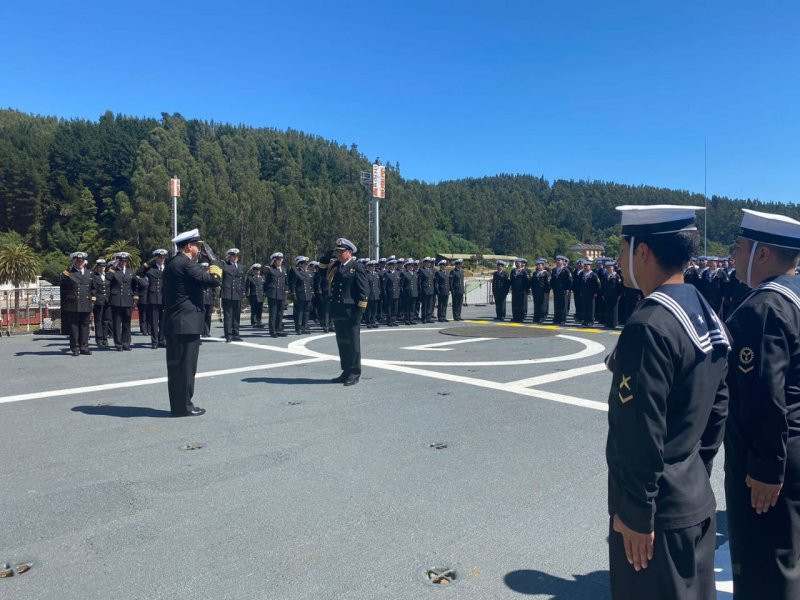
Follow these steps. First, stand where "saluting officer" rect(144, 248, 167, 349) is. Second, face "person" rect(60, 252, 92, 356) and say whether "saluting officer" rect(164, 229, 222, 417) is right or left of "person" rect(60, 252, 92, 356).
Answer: left

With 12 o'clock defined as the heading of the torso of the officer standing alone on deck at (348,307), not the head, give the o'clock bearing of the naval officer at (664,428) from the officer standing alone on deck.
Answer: The naval officer is roughly at 10 o'clock from the officer standing alone on deck.

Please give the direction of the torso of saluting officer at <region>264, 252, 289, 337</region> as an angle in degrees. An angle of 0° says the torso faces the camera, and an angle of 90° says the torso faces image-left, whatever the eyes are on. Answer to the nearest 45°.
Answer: approximately 315°

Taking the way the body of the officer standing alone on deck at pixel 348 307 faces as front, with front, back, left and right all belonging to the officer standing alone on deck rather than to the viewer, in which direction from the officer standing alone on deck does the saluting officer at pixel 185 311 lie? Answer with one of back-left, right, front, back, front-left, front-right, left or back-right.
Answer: front

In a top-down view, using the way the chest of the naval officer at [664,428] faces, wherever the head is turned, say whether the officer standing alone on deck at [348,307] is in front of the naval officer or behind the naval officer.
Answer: in front

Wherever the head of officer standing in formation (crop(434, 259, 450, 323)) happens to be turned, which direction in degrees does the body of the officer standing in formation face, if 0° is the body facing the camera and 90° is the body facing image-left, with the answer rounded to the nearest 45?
approximately 315°

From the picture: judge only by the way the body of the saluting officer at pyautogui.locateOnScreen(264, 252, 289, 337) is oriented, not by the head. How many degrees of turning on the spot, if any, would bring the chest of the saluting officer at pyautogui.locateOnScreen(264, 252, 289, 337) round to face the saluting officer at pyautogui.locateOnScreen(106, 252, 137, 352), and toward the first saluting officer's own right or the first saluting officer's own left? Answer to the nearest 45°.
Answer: approximately 90° to the first saluting officer's own right

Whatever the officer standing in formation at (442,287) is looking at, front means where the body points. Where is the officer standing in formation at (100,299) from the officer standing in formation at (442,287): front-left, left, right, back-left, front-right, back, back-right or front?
right

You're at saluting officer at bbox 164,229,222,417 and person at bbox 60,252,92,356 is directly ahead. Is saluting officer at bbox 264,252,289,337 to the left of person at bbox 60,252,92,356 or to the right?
right

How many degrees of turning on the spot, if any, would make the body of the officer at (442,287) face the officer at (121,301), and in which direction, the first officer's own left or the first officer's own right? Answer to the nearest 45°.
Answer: approximately 90° to the first officer's own right

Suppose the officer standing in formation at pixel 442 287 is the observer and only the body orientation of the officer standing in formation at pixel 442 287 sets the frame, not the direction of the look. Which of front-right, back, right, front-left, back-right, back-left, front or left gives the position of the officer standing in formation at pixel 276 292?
right

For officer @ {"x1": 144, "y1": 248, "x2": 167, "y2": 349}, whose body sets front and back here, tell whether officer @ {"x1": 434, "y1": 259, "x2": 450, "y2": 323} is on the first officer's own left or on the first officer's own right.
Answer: on the first officer's own left

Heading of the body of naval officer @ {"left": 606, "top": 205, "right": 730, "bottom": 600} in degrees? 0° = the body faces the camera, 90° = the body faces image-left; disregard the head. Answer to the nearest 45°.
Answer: approximately 135°

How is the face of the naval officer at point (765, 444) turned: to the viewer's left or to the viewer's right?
to the viewer's left

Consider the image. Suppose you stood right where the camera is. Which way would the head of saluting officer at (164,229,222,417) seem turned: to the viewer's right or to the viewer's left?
to the viewer's right
